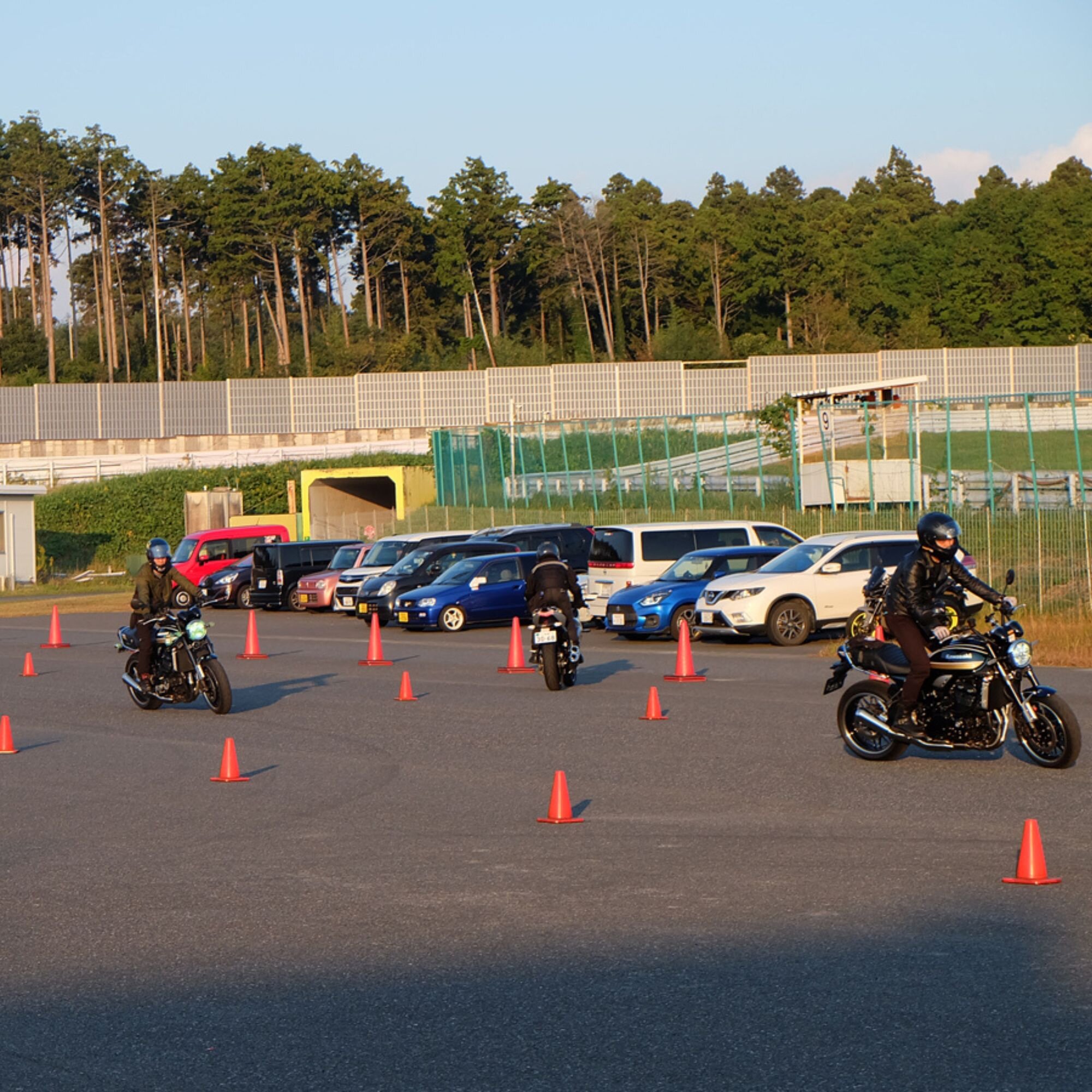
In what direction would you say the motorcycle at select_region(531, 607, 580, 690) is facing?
away from the camera

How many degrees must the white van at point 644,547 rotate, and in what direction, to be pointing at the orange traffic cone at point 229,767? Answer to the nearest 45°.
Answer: approximately 135° to its right

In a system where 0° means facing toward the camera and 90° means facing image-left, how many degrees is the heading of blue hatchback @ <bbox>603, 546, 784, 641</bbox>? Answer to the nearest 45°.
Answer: approximately 45°

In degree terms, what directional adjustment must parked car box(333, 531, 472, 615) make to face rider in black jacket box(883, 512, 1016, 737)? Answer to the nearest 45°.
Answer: approximately 45° to its left

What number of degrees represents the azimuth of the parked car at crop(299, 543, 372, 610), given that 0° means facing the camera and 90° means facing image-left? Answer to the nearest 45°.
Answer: approximately 45°

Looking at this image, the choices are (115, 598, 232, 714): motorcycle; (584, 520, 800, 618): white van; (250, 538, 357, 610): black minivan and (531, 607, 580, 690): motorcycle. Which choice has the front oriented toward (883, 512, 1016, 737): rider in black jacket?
(115, 598, 232, 714): motorcycle

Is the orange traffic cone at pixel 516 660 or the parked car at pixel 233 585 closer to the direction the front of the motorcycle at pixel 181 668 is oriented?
the orange traffic cone
